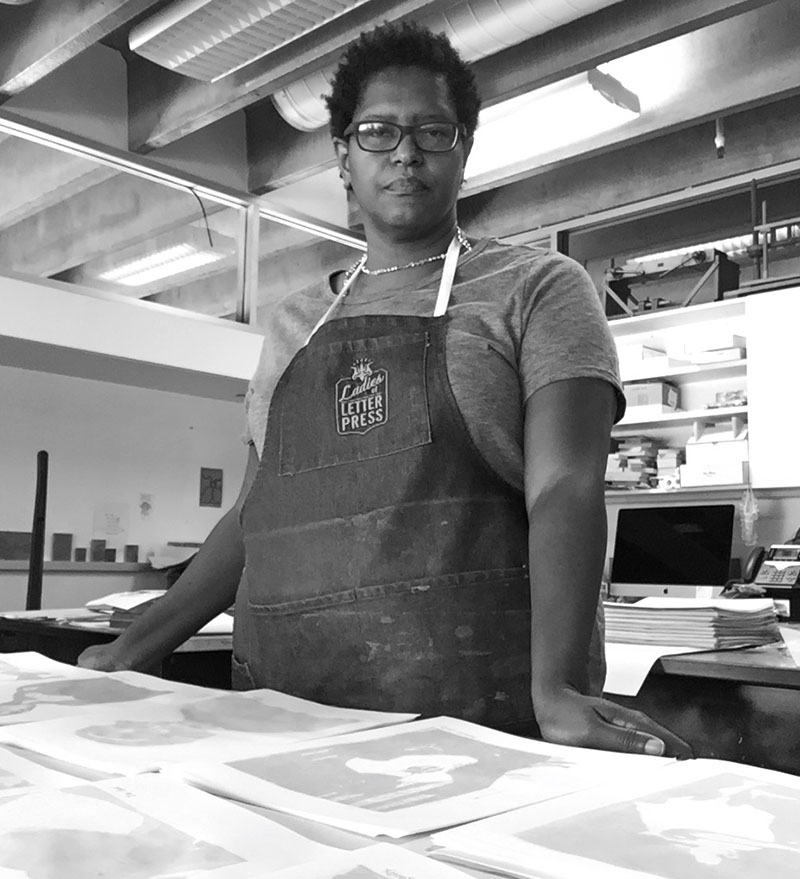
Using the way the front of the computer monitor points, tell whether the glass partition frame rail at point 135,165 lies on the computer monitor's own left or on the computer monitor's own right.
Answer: on the computer monitor's own right

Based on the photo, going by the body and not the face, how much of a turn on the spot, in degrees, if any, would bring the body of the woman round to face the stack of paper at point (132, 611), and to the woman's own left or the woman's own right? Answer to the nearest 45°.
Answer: approximately 90° to the woman's own right

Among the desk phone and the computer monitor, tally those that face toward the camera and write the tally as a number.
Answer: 2

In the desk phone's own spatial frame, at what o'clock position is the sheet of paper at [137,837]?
The sheet of paper is roughly at 12 o'clock from the desk phone.

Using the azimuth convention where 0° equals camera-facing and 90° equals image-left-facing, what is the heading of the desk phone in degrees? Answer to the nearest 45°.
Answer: approximately 0°

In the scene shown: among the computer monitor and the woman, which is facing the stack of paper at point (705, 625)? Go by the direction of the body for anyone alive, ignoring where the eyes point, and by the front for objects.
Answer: the computer monitor

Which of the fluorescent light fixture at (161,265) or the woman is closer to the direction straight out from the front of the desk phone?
the woman

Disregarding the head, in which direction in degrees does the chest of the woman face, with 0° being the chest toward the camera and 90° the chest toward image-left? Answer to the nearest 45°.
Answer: approximately 45°
